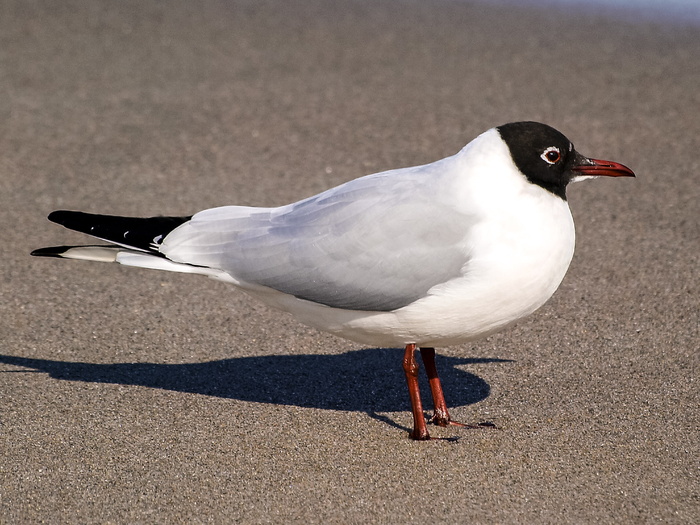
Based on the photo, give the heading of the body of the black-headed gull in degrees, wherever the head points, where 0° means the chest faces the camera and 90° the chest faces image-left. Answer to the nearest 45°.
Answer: approximately 270°
